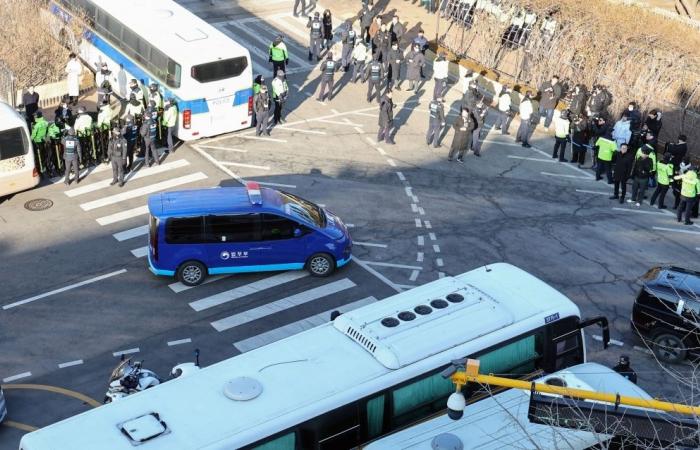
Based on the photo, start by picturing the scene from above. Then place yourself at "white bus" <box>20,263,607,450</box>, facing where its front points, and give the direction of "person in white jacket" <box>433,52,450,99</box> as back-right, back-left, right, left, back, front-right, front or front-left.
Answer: front-left

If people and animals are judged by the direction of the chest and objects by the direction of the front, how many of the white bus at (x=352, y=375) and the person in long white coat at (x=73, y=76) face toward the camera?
1

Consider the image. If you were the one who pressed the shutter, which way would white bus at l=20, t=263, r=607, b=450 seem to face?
facing away from the viewer and to the right of the viewer

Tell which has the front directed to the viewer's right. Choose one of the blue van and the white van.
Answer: the blue van

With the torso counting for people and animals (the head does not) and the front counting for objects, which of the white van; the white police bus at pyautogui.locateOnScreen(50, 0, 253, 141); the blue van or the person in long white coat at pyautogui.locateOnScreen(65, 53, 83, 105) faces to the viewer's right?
the blue van

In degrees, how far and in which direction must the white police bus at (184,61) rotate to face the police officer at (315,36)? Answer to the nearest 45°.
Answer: approximately 90° to its right

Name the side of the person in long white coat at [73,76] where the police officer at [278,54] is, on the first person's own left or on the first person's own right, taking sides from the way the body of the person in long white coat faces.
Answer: on the first person's own left

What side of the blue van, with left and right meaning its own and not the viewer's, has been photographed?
right

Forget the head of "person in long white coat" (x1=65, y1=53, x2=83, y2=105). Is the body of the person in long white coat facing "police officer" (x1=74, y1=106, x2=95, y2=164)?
yes

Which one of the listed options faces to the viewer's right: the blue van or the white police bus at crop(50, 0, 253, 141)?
the blue van

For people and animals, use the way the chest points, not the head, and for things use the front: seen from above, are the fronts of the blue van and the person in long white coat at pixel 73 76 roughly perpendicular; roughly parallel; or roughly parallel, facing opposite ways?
roughly perpendicular

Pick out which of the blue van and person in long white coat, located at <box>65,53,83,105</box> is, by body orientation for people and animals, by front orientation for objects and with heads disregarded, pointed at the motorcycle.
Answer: the person in long white coat
